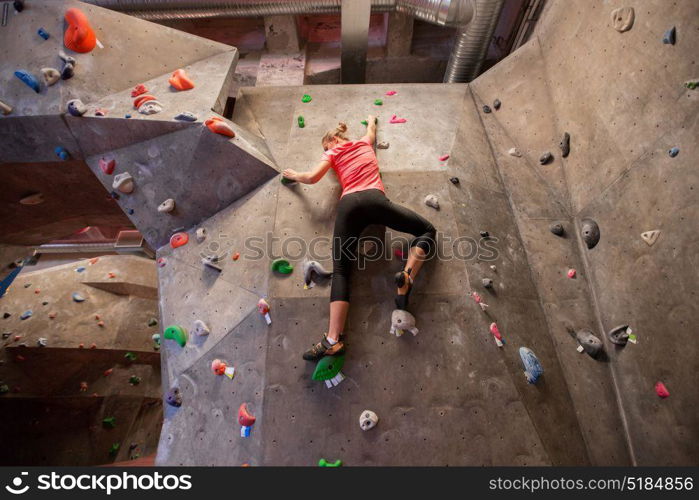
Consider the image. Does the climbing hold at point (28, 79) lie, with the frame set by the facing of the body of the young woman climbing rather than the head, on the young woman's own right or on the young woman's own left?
on the young woman's own left

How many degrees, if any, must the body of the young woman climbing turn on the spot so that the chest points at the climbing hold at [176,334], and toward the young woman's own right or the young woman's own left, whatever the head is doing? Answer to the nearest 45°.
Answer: approximately 45° to the young woman's own left

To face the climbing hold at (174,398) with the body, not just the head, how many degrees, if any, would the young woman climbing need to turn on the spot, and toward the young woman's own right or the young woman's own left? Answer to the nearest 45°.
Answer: approximately 45° to the young woman's own left

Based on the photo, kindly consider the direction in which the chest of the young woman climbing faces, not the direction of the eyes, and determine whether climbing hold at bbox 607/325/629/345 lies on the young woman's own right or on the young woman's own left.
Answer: on the young woman's own right

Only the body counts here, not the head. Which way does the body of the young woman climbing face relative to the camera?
away from the camera

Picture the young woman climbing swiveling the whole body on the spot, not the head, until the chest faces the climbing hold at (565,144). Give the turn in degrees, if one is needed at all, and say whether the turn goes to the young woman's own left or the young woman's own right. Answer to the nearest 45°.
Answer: approximately 90° to the young woman's own right

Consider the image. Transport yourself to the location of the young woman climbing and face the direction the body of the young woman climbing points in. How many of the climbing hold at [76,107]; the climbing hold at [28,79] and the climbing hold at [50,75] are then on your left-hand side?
3
